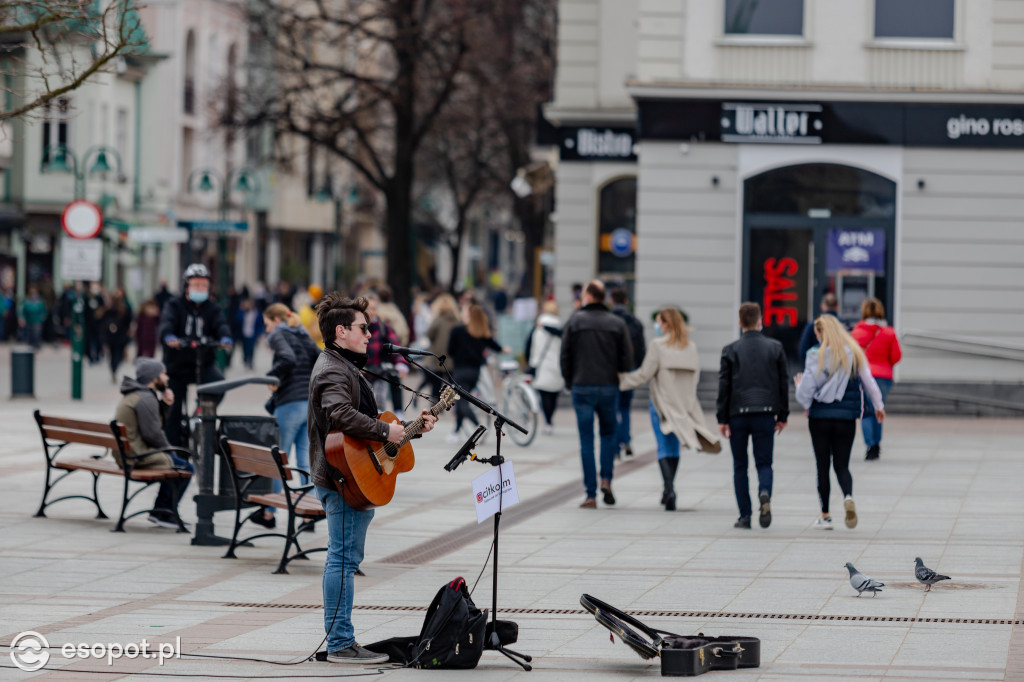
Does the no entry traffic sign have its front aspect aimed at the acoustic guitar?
yes

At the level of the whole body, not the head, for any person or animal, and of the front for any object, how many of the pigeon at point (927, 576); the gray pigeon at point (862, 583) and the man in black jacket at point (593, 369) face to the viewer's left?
2

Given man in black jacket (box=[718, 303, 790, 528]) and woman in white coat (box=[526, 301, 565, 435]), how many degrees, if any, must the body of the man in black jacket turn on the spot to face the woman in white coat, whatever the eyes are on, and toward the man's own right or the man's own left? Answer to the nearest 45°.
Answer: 0° — they already face them

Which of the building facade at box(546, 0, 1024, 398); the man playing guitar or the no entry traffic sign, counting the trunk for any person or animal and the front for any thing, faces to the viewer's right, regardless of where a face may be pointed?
the man playing guitar

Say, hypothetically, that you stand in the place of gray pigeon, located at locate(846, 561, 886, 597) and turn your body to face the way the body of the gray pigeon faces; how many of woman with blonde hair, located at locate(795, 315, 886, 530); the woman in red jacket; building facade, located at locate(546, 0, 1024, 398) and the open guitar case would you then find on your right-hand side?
3

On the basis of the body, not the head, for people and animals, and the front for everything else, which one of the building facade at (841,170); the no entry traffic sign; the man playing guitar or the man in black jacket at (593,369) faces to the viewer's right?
the man playing guitar

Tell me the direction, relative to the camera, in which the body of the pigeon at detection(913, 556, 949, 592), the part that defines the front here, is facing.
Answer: to the viewer's left

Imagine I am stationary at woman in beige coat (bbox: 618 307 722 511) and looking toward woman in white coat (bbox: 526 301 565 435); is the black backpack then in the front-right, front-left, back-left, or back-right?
back-left

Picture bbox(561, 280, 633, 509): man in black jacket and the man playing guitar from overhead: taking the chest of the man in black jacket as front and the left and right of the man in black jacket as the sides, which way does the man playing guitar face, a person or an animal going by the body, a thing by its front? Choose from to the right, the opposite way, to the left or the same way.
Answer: to the right

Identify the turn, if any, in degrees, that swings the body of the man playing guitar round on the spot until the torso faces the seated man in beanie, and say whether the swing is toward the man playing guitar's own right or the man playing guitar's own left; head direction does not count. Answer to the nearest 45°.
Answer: approximately 90° to the man playing guitar's own left

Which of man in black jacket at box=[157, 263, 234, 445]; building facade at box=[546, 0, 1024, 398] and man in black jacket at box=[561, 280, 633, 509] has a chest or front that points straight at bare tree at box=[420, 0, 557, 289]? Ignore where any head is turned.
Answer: man in black jacket at box=[561, 280, 633, 509]

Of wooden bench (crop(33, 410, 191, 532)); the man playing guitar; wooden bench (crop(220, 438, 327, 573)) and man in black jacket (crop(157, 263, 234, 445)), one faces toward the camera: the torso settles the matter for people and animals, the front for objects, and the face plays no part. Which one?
the man in black jacket

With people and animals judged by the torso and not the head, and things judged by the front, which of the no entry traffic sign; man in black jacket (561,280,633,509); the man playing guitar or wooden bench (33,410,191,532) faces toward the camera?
the no entry traffic sign

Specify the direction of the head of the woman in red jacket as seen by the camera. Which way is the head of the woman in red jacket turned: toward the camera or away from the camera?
away from the camera

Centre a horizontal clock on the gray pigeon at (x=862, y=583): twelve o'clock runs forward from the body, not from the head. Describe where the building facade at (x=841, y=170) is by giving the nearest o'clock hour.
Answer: The building facade is roughly at 3 o'clock from the gray pigeon.

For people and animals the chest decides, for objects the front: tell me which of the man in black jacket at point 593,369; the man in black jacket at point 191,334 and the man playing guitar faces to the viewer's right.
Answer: the man playing guitar

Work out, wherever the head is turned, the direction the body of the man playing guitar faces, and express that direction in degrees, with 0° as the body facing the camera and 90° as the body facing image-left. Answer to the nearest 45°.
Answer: approximately 270°
